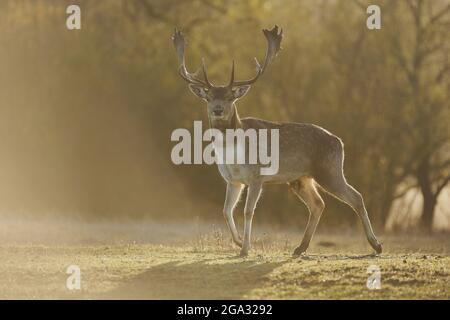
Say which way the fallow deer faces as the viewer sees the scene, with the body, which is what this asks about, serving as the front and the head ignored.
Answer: to the viewer's left

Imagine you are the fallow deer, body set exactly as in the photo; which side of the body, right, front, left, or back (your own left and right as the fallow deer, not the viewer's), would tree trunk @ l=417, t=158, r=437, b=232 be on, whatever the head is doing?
right
